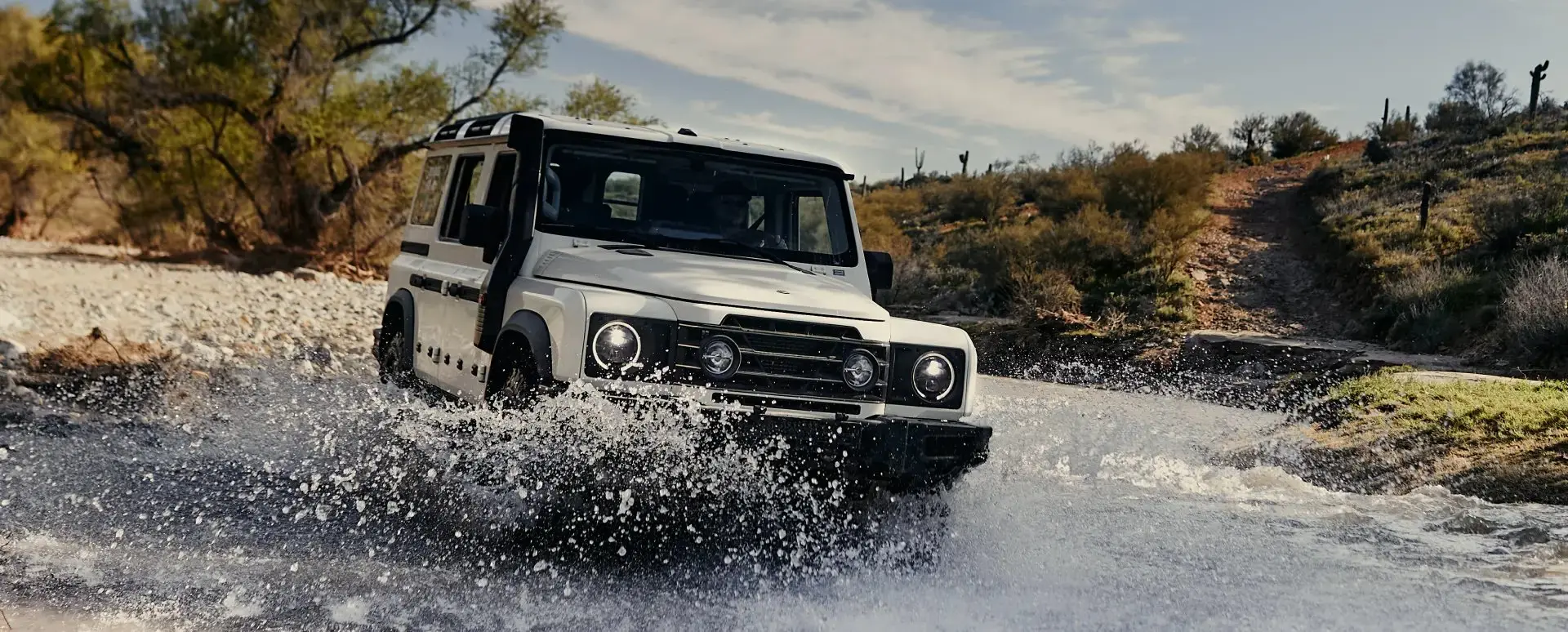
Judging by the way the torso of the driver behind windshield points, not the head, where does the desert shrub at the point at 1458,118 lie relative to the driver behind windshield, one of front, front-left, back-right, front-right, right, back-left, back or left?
left

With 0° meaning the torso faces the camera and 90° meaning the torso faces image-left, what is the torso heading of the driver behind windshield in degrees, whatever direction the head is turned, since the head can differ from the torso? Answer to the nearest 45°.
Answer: approximately 315°

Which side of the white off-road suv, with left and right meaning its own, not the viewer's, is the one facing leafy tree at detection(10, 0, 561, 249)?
back

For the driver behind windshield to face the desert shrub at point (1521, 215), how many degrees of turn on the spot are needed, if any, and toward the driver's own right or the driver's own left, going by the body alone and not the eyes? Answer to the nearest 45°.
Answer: approximately 90° to the driver's own left

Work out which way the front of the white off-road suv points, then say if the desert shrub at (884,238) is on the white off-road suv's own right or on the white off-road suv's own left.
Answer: on the white off-road suv's own left

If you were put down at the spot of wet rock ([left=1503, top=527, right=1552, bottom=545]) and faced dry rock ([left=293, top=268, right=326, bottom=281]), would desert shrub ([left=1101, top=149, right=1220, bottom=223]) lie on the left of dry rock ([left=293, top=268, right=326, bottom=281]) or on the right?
right

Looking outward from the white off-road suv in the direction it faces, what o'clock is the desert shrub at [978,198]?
The desert shrub is roughly at 8 o'clock from the white off-road suv.

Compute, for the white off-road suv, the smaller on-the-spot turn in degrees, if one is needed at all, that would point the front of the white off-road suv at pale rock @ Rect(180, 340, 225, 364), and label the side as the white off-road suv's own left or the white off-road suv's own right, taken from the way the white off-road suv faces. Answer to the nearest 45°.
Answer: approximately 180°

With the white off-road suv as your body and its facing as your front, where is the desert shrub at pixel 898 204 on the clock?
The desert shrub is roughly at 8 o'clock from the white off-road suv.

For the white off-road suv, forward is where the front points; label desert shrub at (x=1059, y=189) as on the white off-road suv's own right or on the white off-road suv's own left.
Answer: on the white off-road suv's own left

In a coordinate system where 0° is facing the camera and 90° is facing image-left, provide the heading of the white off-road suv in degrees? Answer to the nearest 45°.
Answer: approximately 315°

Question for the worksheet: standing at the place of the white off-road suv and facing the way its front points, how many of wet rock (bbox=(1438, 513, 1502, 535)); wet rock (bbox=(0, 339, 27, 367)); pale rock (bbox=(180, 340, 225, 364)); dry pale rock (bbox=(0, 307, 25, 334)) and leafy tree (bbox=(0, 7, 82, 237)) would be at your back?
4

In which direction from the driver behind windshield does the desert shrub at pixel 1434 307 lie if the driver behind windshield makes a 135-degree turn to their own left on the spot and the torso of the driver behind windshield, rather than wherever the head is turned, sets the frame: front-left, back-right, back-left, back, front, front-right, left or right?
front-right

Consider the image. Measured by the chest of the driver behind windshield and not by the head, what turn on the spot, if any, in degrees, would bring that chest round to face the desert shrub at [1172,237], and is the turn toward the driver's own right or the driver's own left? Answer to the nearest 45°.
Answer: approximately 90° to the driver's own left

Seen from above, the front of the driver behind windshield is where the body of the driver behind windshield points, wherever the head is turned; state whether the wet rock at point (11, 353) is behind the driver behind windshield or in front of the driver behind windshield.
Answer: behind

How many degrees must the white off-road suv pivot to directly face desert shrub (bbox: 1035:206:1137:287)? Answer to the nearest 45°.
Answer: approximately 90° to its left
